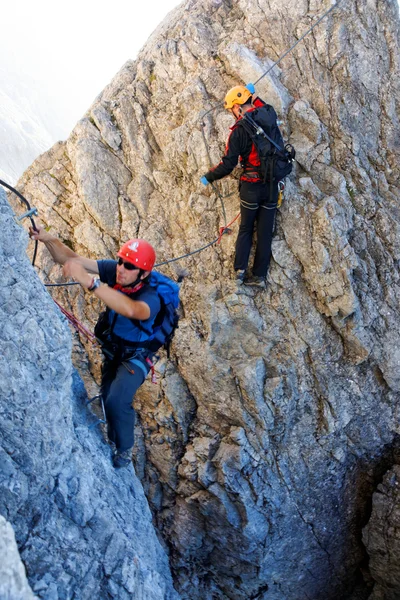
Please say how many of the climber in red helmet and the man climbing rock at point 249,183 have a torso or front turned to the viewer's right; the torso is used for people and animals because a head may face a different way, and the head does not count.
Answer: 0

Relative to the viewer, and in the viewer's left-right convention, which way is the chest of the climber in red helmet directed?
facing the viewer and to the left of the viewer
